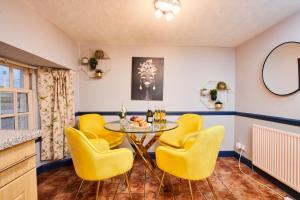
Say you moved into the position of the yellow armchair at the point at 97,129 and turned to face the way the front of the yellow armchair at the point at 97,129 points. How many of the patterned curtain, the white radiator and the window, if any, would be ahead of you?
1

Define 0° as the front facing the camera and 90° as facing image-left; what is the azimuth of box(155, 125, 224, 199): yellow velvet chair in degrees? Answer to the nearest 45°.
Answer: approximately 135°

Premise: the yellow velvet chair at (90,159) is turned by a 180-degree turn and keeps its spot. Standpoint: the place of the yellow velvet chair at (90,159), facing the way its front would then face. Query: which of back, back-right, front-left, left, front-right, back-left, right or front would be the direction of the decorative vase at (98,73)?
back-right

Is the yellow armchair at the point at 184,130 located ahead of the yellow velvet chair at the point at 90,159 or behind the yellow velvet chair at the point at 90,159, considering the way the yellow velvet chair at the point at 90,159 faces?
ahead

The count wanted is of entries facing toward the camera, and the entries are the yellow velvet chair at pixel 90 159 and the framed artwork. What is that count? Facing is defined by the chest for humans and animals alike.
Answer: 1

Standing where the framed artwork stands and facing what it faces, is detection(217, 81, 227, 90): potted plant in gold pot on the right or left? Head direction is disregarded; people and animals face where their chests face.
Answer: on its left

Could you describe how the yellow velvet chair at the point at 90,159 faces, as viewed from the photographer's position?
facing away from the viewer and to the right of the viewer

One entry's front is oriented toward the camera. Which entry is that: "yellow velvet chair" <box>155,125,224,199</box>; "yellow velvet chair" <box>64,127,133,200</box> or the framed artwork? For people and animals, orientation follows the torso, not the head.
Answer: the framed artwork

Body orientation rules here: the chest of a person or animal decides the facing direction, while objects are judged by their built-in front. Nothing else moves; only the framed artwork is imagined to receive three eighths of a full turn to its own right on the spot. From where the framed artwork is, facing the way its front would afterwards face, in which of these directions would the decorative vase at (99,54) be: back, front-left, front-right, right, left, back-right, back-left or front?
front-left

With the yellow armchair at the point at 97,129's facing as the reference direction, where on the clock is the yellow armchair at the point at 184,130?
the yellow armchair at the point at 184,130 is roughly at 11 o'clock from the yellow armchair at the point at 97,129.

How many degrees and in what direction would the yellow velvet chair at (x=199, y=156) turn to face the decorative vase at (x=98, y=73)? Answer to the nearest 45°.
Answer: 0° — it already faces it

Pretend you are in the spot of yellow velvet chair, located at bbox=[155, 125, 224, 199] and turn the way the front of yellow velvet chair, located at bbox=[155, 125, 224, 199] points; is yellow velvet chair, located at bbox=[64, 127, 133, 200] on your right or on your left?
on your left

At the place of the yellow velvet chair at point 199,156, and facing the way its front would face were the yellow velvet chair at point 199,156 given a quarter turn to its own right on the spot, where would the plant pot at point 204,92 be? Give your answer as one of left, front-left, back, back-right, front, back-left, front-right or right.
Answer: front-left

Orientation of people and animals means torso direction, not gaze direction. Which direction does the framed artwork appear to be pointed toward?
toward the camera

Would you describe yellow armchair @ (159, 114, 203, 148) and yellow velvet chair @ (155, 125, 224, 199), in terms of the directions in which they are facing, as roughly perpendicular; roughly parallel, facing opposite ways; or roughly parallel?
roughly perpendicular

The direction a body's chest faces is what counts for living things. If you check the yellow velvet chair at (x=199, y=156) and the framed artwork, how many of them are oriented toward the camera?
1

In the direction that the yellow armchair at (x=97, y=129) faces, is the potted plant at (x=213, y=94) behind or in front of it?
in front

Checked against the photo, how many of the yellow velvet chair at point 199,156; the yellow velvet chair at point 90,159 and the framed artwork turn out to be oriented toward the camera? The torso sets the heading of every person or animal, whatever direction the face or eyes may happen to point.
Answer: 1

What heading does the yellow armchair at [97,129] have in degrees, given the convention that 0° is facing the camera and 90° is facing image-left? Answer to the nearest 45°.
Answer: approximately 315°

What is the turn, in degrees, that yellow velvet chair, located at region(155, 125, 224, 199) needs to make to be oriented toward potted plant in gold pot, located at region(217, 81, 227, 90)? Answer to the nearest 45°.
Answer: approximately 45° to its right
